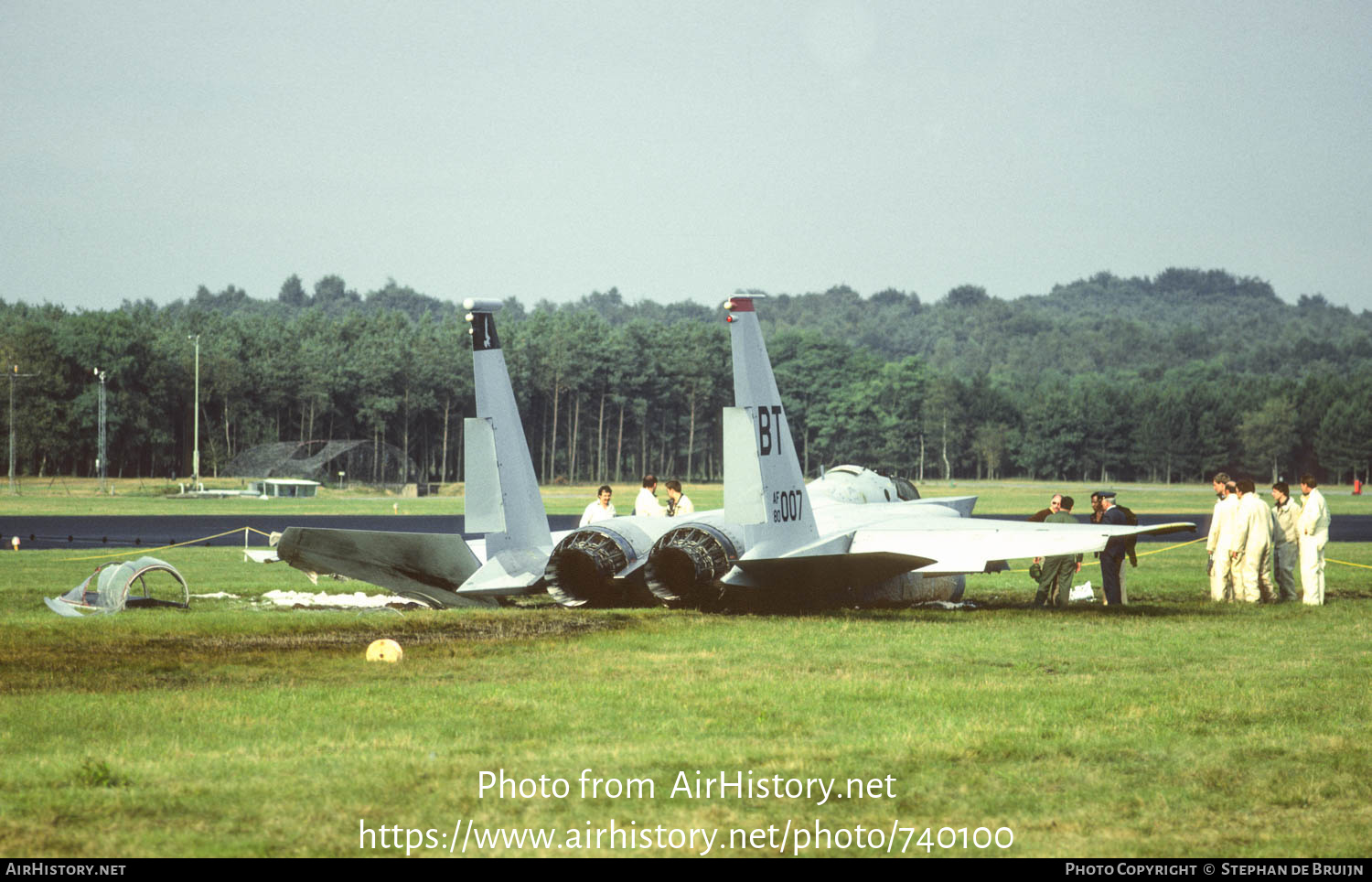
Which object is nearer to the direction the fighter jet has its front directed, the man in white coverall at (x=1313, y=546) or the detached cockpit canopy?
the man in white coverall

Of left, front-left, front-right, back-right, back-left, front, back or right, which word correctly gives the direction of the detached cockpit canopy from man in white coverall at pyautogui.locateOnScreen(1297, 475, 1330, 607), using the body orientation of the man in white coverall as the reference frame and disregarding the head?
front-left

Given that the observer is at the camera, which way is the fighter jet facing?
facing away from the viewer and to the right of the viewer

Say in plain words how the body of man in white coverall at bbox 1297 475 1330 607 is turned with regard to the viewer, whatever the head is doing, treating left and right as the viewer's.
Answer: facing to the left of the viewer

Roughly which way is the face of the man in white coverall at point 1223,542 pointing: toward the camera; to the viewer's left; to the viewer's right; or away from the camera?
to the viewer's left

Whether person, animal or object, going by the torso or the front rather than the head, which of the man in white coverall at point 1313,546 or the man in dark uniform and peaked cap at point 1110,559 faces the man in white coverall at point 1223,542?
the man in white coverall at point 1313,546

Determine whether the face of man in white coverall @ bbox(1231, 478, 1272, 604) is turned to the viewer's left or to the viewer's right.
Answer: to the viewer's left

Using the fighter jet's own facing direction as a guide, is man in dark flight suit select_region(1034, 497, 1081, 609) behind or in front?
in front

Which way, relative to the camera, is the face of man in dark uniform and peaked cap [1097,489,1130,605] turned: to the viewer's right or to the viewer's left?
to the viewer's left

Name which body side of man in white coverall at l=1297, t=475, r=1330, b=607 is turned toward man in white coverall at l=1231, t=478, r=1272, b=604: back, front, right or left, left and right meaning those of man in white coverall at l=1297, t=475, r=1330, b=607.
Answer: front

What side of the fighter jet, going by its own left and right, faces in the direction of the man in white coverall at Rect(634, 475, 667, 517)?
left
